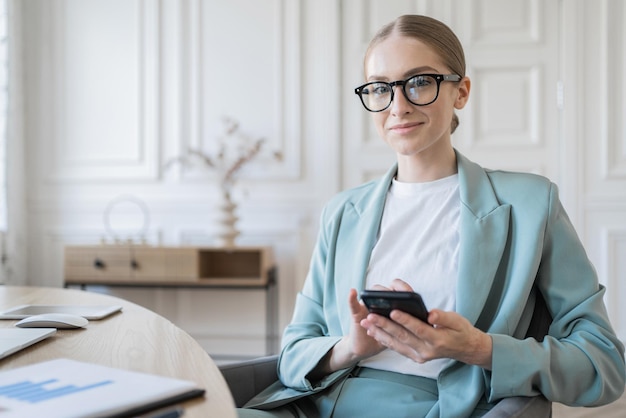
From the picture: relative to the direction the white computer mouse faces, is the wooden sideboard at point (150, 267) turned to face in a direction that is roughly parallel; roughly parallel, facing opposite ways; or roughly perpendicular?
roughly perpendicular

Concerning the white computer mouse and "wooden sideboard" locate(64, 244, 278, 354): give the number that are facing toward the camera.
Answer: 1

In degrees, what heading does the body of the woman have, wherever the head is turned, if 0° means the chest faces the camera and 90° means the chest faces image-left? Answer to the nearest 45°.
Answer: approximately 45°

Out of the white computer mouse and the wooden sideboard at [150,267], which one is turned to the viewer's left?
the white computer mouse

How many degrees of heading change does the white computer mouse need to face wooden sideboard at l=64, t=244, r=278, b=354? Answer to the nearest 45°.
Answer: approximately 90° to its right

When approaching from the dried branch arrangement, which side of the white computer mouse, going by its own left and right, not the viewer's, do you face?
right

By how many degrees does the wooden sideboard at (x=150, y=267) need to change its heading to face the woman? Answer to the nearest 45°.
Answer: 0° — it already faces them

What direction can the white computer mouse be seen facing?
to the viewer's left

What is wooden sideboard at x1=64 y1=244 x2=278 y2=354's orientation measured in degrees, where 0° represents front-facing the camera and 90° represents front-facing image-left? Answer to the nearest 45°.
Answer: approximately 0°

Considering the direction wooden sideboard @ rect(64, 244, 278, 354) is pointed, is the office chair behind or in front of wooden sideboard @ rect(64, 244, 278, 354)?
in front
